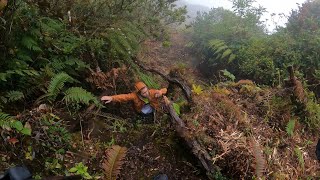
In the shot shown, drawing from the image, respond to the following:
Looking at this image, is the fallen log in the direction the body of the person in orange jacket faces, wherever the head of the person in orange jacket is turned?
no

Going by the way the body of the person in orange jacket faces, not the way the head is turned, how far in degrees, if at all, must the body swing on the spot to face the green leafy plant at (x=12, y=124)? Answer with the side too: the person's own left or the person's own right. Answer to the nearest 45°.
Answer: approximately 45° to the person's own right

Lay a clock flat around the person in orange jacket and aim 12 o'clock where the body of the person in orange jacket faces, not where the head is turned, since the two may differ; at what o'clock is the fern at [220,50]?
The fern is roughly at 7 o'clock from the person in orange jacket.

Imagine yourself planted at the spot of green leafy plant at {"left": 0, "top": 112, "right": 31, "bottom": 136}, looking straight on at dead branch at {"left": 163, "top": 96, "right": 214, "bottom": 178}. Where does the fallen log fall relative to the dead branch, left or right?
left

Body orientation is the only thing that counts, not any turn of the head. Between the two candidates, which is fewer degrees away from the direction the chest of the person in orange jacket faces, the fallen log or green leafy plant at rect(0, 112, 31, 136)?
the green leafy plant

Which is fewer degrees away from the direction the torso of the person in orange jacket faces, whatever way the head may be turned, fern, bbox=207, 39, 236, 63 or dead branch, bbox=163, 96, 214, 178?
the dead branch

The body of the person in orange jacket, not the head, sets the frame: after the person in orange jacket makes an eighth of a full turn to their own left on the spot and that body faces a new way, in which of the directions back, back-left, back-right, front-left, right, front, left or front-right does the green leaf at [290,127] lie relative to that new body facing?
front-left

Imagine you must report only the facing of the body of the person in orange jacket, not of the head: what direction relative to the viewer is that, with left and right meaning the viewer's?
facing the viewer
